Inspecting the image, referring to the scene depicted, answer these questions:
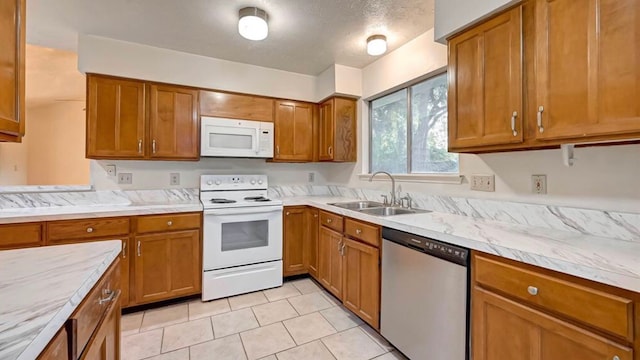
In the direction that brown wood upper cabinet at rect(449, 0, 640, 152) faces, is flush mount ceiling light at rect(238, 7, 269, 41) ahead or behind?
ahead

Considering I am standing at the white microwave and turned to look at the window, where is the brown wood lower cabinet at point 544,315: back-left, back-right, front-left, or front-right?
front-right

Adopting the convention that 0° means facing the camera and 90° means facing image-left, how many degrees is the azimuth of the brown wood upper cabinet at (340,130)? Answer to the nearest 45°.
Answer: approximately 45°

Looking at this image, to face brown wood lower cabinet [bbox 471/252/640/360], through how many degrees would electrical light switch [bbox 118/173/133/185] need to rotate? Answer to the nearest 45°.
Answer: approximately 45° to its left

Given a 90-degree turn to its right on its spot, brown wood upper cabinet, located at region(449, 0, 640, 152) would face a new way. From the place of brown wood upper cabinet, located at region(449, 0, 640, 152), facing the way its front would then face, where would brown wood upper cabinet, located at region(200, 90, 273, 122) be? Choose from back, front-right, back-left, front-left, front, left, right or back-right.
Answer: front-left

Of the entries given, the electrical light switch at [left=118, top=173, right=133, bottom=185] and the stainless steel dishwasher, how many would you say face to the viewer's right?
0

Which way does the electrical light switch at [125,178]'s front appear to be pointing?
toward the camera

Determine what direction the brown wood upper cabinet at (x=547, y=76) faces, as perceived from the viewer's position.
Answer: facing the viewer and to the left of the viewer
